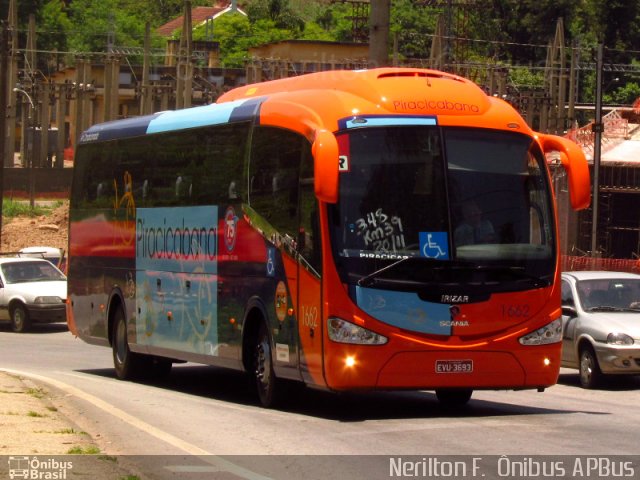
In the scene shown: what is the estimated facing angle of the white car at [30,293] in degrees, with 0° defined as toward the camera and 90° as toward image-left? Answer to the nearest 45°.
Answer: approximately 315°

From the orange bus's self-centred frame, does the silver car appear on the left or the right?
on its left

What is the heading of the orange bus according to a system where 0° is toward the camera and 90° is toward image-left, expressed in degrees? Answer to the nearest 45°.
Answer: approximately 315°

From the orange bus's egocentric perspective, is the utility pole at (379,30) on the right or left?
on its left

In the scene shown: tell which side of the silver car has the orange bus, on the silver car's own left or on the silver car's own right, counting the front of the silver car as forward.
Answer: on the silver car's own right
